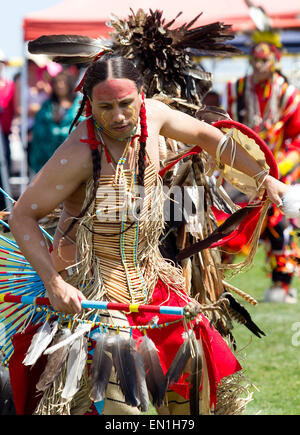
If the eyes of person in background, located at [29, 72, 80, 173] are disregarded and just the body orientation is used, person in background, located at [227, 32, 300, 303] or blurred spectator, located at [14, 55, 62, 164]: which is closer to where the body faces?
the person in background

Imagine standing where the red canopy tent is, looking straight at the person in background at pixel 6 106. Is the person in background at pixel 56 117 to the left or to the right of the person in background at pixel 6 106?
left

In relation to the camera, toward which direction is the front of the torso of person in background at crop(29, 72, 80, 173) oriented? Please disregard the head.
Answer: toward the camera

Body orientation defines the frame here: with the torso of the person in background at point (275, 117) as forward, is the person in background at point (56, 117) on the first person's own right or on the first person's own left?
on the first person's own right

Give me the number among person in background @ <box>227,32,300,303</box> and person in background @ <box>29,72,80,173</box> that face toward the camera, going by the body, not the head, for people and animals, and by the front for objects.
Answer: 2

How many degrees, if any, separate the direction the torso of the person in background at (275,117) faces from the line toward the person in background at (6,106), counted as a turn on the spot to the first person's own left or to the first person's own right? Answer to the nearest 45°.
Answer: approximately 135° to the first person's own right
